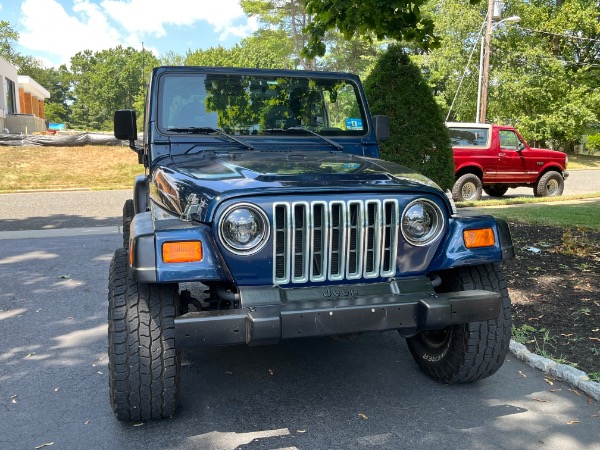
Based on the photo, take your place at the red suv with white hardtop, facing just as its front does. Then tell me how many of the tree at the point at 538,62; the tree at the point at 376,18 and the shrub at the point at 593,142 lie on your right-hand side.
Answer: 1

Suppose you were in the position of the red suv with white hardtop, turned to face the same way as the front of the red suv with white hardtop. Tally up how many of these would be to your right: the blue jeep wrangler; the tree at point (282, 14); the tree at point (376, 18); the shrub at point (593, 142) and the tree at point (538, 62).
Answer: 2

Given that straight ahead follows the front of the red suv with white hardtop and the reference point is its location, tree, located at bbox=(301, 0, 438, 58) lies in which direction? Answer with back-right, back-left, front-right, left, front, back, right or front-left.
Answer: right

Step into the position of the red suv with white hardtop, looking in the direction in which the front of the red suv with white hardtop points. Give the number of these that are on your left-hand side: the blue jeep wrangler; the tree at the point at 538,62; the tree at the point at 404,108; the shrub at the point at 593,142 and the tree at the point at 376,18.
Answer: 2

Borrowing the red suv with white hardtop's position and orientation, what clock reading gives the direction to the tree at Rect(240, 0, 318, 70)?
The tree is roughly at 8 o'clock from the red suv with white hardtop.

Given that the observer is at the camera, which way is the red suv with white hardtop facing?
facing to the right of the viewer

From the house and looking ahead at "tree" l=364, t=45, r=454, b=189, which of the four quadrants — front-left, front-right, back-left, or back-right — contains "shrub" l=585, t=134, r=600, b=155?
front-left

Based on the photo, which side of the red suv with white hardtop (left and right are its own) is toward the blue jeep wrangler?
right

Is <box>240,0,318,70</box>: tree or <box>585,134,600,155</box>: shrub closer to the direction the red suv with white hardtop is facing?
the shrub

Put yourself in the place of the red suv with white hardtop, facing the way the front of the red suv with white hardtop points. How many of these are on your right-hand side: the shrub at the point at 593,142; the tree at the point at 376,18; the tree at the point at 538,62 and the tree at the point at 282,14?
1

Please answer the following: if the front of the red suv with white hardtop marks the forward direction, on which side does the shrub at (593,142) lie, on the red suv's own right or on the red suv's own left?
on the red suv's own left

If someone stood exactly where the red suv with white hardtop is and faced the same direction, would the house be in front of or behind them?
behind
